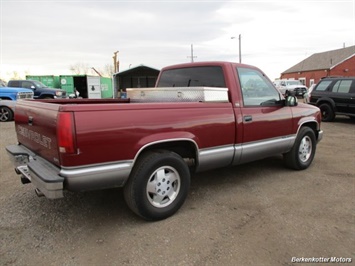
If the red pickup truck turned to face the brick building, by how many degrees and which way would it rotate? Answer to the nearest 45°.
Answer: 0° — it already faces it

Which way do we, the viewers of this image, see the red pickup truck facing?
facing away from the viewer and to the right of the viewer
